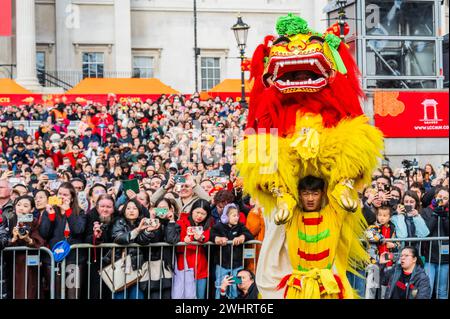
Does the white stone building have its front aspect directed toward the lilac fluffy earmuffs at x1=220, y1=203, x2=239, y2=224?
yes

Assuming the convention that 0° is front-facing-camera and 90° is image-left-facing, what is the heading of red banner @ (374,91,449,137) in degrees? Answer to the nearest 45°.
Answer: approximately 0°

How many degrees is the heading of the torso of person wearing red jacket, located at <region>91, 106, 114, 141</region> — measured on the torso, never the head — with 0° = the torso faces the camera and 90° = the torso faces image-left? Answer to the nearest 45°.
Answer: approximately 0°

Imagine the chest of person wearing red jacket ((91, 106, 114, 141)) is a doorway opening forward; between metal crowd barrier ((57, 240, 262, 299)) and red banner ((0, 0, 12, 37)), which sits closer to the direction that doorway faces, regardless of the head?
the metal crowd barrier

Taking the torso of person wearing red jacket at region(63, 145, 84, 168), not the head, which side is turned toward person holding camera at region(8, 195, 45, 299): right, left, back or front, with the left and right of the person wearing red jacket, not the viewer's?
front

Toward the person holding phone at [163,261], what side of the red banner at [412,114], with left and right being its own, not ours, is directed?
front

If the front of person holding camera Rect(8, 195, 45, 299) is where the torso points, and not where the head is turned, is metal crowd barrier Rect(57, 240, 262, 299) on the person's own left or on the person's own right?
on the person's own left
